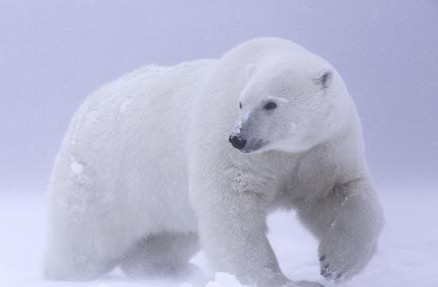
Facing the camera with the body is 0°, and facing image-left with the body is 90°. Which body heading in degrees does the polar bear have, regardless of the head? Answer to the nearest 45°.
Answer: approximately 315°
